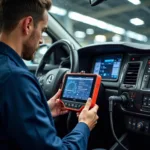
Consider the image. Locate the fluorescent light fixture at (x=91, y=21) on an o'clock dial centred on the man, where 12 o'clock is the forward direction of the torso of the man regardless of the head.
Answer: The fluorescent light fixture is roughly at 11 o'clock from the man.

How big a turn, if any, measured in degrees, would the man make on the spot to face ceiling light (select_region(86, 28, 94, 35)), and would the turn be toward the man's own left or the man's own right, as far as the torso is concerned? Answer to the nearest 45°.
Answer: approximately 45° to the man's own left

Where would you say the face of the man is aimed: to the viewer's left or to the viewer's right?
to the viewer's right

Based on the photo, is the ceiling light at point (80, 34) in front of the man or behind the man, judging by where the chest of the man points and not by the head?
in front

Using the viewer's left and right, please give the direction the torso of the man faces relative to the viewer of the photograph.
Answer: facing away from the viewer and to the right of the viewer

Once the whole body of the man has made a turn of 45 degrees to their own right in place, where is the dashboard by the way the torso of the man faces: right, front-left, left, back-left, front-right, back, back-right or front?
front-left
